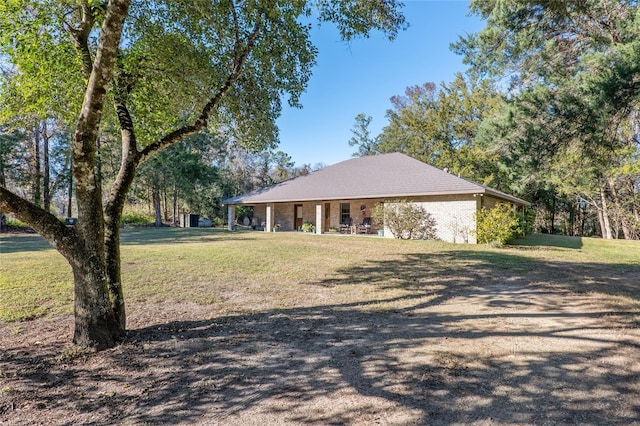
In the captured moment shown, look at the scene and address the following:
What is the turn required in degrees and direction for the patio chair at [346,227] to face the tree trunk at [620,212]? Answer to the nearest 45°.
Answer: approximately 135° to its left

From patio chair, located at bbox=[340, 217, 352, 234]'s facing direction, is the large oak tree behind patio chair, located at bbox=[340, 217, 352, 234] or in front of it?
in front

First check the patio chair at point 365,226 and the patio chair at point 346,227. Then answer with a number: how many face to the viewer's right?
0

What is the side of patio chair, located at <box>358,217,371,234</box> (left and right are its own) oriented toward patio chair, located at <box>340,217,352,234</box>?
right

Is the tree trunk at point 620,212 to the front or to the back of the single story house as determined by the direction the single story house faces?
to the back

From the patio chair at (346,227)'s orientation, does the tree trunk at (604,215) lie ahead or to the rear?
to the rear

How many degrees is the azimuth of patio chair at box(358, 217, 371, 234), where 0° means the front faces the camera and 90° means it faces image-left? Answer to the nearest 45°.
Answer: approximately 45°

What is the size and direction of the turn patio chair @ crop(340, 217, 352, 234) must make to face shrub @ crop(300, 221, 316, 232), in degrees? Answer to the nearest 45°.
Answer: approximately 90° to its right

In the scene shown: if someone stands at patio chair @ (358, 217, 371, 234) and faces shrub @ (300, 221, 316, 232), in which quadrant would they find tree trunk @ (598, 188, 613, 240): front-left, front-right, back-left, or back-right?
back-right
